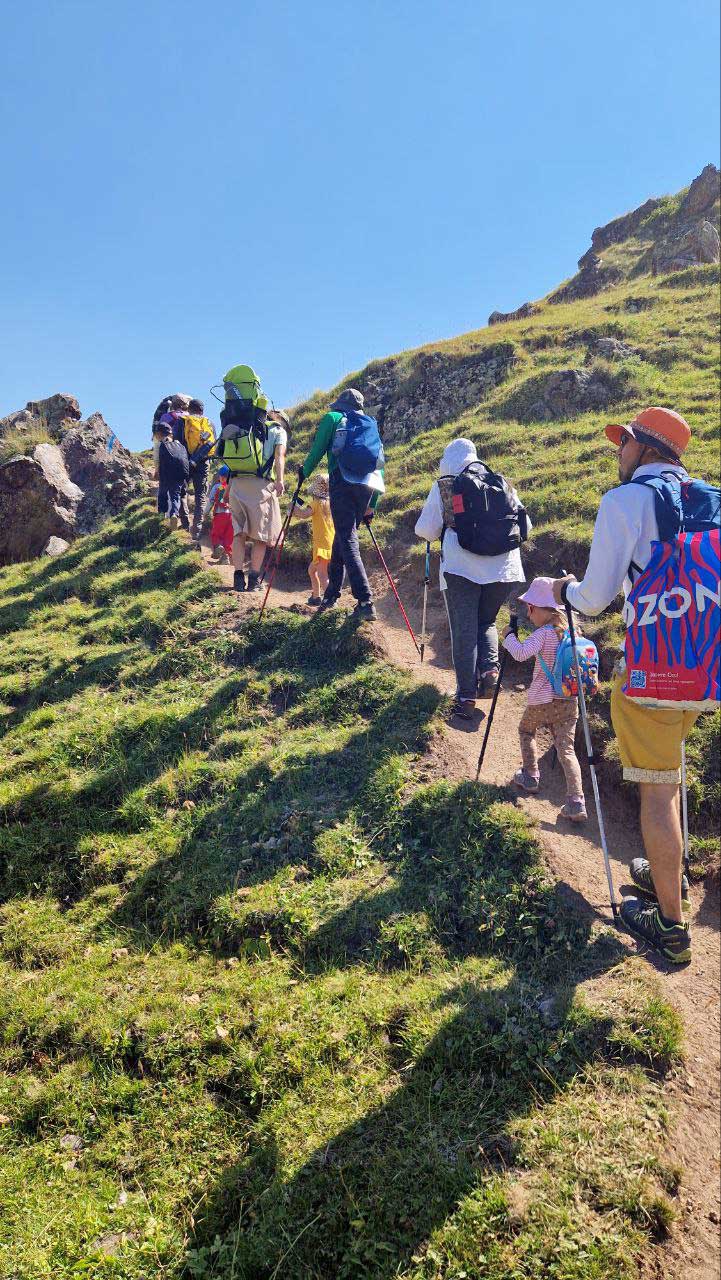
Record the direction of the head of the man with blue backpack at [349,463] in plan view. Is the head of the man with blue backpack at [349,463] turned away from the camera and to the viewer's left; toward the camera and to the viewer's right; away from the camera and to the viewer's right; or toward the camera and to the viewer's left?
away from the camera and to the viewer's left

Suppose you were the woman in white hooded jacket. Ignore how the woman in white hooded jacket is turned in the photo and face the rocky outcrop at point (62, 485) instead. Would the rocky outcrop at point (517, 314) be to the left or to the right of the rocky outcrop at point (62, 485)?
right

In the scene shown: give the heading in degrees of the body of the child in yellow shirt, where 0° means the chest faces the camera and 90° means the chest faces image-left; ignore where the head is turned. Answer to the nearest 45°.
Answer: approximately 135°

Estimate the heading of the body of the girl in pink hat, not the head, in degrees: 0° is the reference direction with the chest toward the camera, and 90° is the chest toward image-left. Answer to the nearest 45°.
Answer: approximately 135°

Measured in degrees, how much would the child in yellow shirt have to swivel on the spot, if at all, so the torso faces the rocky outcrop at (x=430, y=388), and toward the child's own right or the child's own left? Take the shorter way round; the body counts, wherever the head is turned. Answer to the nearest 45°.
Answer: approximately 45° to the child's own right

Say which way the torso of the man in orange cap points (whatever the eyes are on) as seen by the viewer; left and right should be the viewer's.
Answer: facing away from the viewer and to the left of the viewer

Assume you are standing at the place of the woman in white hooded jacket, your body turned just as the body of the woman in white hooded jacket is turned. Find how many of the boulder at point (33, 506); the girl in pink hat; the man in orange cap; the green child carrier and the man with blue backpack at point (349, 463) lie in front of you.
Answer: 3

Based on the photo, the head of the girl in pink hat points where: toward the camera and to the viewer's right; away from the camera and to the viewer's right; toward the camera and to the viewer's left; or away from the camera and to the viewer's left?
away from the camera and to the viewer's left

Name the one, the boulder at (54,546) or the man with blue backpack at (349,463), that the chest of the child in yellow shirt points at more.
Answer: the boulder

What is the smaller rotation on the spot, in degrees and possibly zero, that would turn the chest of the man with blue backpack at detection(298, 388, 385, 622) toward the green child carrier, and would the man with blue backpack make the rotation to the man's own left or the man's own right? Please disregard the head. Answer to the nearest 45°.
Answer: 0° — they already face it

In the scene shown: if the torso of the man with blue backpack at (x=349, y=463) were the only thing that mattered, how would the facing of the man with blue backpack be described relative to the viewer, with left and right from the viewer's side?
facing away from the viewer and to the left of the viewer
